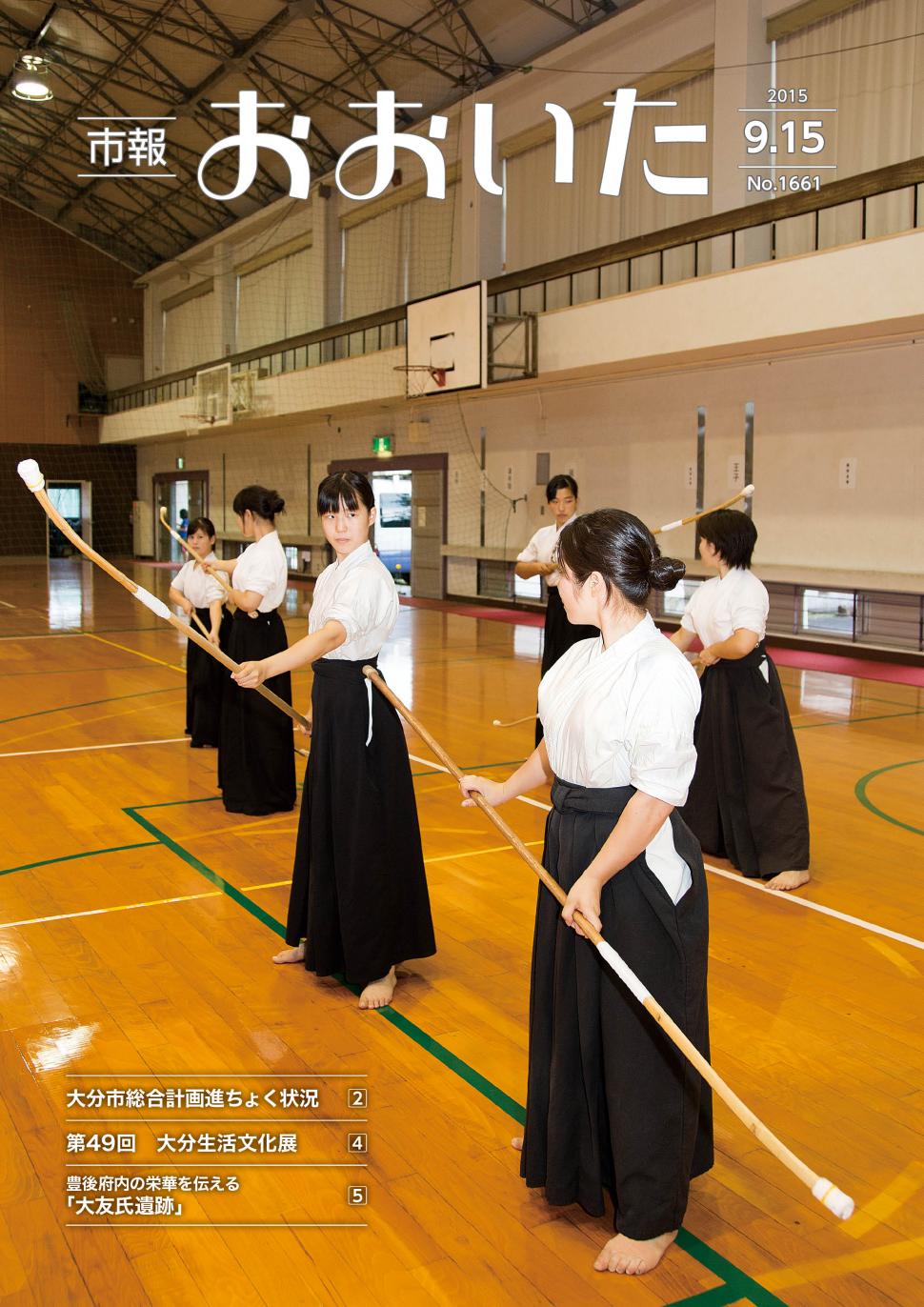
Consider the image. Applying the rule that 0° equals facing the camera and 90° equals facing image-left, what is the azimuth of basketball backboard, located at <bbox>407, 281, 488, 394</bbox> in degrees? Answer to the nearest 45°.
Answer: approximately 45°

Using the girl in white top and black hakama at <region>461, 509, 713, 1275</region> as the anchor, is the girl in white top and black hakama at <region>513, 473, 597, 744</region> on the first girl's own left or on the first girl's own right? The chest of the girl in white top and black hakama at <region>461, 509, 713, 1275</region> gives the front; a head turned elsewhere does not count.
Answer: on the first girl's own right

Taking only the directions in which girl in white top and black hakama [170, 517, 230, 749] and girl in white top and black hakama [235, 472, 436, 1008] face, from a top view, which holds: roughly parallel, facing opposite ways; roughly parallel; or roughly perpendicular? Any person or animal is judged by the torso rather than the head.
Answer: roughly parallel

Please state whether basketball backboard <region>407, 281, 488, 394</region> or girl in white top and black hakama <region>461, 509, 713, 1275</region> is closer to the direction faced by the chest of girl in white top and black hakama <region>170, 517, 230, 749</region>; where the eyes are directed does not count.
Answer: the girl in white top and black hakama

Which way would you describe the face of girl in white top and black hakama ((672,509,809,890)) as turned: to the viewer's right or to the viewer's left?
to the viewer's left

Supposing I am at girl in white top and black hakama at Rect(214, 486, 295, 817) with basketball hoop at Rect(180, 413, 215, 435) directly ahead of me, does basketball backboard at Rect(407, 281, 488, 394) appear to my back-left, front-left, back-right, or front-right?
front-right

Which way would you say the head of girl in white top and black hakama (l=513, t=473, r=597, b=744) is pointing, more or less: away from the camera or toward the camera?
toward the camera

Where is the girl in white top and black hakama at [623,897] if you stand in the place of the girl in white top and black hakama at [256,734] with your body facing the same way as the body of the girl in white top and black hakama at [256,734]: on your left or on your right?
on your left

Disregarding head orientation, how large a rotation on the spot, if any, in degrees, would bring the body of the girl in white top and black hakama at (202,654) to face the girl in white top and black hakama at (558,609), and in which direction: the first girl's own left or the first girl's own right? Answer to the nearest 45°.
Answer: approximately 90° to the first girl's own left

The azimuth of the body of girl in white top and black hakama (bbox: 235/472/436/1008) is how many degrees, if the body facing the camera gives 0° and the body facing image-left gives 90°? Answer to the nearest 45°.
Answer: approximately 45°

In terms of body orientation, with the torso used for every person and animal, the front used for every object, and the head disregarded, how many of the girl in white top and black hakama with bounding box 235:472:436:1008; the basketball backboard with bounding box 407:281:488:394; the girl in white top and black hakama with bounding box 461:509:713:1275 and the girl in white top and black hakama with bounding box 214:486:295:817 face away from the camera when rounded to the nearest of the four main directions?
0
